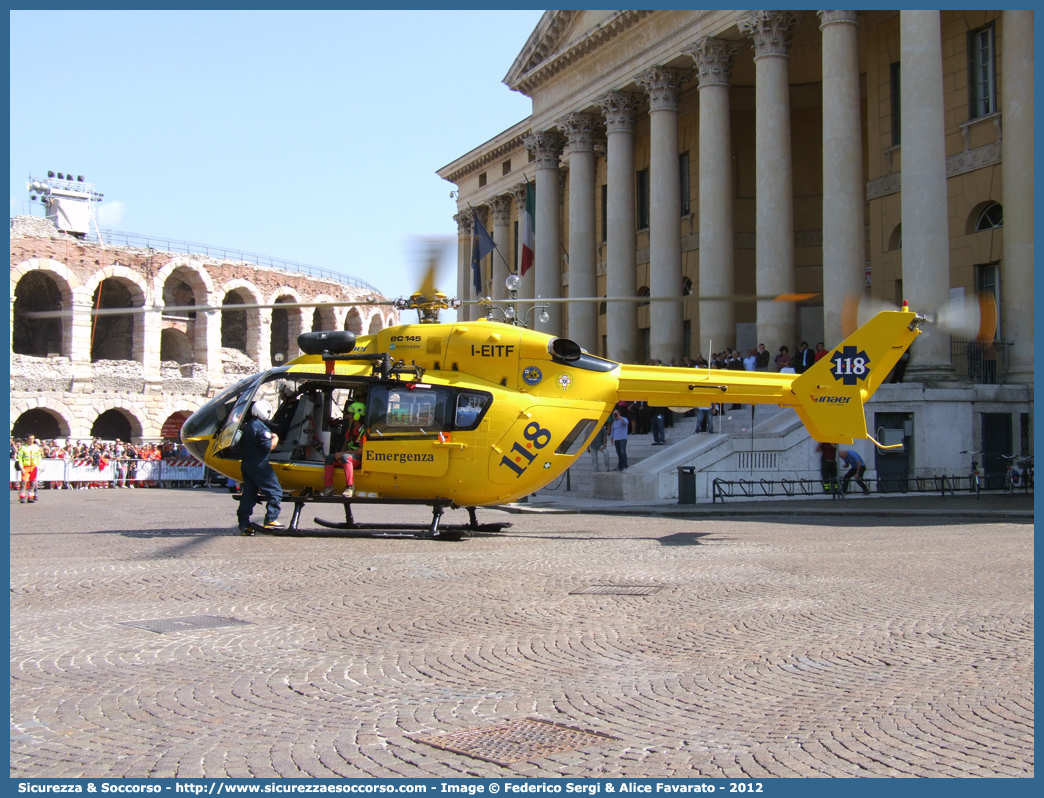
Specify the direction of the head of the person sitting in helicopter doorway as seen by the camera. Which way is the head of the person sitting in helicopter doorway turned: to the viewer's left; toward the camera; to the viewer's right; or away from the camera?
to the viewer's left

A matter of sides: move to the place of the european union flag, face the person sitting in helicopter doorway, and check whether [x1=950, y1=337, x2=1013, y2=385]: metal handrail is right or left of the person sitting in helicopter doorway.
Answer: left

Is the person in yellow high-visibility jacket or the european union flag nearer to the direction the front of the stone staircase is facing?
the person in yellow high-visibility jacket

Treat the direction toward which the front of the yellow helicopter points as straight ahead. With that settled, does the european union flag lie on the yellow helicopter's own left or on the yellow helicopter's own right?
on the yellow helicopter's own right

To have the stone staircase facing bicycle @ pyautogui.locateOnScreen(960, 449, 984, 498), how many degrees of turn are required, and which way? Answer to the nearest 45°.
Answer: approximately 135° to its left

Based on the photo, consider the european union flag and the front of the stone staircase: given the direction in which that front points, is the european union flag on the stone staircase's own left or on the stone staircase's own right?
on the stone staircase's own right

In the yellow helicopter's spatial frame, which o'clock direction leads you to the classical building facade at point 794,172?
The classical building facade is roughly at 4 o'clock from the yellow helicopter.

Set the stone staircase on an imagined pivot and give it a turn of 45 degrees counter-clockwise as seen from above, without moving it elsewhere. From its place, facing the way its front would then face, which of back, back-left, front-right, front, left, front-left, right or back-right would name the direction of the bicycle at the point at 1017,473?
left

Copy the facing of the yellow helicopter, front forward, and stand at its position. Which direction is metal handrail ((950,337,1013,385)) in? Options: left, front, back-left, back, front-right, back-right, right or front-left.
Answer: back-right

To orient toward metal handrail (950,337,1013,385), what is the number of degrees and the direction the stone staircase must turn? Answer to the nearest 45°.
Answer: approximately 135° to its left

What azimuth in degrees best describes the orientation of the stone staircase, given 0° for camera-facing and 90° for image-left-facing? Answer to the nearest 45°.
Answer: approximately 45°

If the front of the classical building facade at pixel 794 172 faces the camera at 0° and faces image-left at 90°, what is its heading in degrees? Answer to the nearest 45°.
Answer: approximately 45°

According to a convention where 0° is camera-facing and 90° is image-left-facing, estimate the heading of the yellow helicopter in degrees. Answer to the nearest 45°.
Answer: approximately 90°
